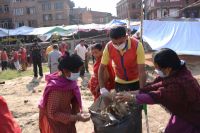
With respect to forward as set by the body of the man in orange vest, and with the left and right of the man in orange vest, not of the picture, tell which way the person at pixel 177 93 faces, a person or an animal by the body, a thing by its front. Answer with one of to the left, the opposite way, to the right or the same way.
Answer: to the right

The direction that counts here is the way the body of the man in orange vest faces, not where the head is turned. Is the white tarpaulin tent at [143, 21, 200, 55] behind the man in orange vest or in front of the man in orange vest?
behind

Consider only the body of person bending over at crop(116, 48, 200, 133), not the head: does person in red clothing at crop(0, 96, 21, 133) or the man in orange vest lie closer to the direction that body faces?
the person in red clothing

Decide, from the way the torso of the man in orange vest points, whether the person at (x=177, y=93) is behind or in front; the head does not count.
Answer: in front

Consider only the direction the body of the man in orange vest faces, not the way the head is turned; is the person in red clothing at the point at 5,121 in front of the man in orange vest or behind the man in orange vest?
in front

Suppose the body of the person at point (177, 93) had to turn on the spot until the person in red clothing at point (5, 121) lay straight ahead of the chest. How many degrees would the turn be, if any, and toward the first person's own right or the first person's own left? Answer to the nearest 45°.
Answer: approximately 45° to the first person's own left

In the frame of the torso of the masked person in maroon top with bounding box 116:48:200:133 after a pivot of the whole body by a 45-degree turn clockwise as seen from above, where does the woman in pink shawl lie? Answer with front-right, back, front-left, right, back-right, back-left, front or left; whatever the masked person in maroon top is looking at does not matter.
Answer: front-left

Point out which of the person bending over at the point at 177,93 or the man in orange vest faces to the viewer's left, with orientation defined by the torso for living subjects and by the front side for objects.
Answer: the person bending over

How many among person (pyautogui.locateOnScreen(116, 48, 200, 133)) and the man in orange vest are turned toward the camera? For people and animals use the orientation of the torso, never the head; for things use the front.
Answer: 1

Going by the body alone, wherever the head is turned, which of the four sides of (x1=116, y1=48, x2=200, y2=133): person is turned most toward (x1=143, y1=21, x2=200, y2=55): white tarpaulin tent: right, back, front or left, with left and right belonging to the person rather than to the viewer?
right

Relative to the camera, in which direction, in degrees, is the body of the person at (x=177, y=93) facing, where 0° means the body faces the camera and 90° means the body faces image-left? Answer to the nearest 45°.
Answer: approximately 90°

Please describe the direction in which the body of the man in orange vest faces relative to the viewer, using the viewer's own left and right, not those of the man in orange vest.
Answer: facing the viewer
